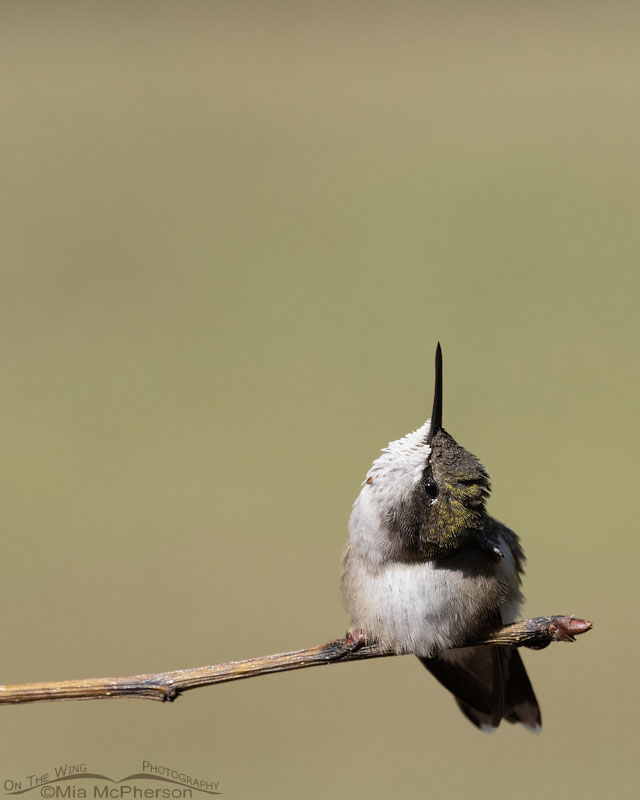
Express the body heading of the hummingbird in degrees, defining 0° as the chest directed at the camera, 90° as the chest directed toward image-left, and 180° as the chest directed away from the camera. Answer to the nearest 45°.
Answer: approximately 45°
